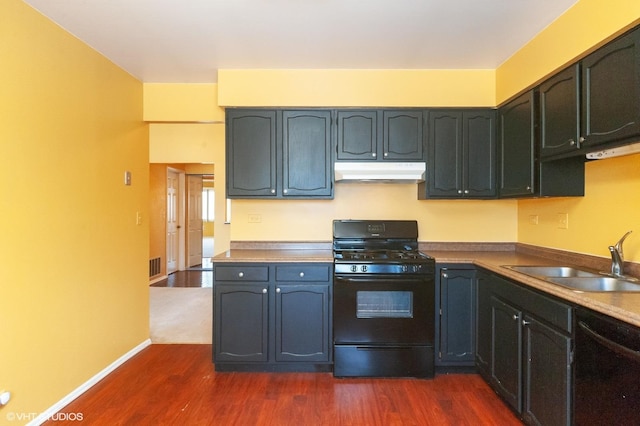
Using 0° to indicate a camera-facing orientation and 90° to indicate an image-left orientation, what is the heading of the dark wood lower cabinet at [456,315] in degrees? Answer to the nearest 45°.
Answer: approximately 0°

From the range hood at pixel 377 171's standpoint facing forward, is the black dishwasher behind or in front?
in front

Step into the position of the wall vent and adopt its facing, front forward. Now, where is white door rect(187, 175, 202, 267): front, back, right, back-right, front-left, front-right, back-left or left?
left

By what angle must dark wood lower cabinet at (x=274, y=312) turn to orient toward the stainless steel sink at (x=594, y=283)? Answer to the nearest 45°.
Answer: approximately 45° to its left

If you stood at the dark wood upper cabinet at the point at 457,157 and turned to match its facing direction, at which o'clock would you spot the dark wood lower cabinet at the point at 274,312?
The dark wood lower cabinet is roughly at 2 o'clock from the dark wood upper cabinet.

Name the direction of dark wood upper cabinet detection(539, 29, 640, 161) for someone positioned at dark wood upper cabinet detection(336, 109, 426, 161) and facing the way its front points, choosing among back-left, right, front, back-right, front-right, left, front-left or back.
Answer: front-left

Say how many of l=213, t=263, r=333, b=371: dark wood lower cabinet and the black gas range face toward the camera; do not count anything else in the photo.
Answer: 2
